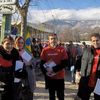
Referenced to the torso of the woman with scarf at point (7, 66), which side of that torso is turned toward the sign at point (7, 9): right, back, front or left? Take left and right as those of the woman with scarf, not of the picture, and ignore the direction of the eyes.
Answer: back

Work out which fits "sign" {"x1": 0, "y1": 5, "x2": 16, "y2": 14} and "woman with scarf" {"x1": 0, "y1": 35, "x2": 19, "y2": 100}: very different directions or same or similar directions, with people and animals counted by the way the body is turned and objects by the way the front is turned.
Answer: same or similar directions

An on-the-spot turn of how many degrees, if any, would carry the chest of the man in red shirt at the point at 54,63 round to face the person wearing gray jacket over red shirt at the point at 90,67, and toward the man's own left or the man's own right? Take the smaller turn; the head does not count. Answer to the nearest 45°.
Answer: approximately 45° to the man's own left

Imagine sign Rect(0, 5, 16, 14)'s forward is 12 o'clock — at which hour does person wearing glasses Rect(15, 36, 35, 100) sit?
The person wearing glasses is roughly at 12 o'clock from the sign.

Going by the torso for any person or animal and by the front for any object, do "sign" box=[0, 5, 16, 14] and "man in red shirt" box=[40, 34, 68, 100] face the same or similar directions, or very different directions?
same or similar directions

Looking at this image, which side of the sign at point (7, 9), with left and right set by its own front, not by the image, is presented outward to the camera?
front

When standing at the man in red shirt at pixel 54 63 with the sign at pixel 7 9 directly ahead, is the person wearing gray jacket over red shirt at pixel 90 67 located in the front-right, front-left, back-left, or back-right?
back-right

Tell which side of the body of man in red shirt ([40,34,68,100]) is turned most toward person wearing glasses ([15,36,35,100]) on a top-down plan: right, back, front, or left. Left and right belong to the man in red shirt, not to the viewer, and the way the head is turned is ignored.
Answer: right

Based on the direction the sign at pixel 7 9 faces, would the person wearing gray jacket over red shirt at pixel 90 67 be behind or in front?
in front

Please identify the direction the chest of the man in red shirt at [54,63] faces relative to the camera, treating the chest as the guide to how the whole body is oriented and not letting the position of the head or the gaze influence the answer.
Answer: toward the camera

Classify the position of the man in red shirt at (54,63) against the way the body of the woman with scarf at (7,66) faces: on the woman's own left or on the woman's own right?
on the woman's own left

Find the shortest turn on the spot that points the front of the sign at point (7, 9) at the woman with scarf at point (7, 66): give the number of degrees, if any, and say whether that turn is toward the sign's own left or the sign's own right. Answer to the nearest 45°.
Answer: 0° — it already faces them

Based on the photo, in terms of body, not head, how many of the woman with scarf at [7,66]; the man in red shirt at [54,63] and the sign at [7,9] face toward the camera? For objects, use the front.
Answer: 3

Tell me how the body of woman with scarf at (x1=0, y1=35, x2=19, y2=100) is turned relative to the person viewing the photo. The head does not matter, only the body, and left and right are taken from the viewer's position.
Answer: facing the viewer
